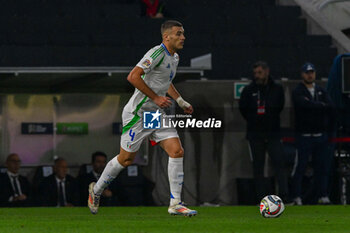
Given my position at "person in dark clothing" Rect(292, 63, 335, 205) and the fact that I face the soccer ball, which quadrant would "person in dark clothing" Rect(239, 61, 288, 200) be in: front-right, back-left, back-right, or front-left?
front-right

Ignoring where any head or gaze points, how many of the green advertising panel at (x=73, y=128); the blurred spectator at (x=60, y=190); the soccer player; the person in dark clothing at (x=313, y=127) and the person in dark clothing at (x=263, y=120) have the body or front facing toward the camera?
4

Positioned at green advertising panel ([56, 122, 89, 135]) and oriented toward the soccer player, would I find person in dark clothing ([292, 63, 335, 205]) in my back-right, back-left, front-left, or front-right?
front-left

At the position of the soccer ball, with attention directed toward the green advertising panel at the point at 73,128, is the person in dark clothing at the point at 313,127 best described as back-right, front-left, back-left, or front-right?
front-right

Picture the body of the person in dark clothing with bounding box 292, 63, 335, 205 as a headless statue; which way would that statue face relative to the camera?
toward the camera

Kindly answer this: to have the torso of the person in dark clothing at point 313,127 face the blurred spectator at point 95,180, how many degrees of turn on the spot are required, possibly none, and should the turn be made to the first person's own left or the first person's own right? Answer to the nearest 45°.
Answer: approximately 90° to the first person's own right

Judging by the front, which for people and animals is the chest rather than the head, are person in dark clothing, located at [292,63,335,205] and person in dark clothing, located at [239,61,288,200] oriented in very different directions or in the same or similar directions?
same or similar directions

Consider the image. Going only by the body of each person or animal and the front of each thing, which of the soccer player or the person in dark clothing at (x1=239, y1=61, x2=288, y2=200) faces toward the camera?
the person in dark clothing

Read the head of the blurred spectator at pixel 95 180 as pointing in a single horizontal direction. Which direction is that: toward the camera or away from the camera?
toward the camera

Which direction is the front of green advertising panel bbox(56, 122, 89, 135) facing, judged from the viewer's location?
facing the viewer

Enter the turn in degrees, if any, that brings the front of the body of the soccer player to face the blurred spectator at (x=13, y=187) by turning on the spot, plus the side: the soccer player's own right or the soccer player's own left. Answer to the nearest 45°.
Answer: approximately 135° to the soccer player's own left

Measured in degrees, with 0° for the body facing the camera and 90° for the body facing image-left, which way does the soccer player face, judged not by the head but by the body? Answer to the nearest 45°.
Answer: approximately 270°

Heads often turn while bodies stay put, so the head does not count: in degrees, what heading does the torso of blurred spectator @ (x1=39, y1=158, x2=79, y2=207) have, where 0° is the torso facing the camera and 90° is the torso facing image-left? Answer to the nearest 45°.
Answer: approximately 0°

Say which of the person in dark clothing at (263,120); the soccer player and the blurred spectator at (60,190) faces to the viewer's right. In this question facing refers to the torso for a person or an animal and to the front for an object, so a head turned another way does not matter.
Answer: the soccer player

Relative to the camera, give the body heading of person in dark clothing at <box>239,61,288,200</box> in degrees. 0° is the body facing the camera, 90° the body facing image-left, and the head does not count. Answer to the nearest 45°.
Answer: approximately 0°
